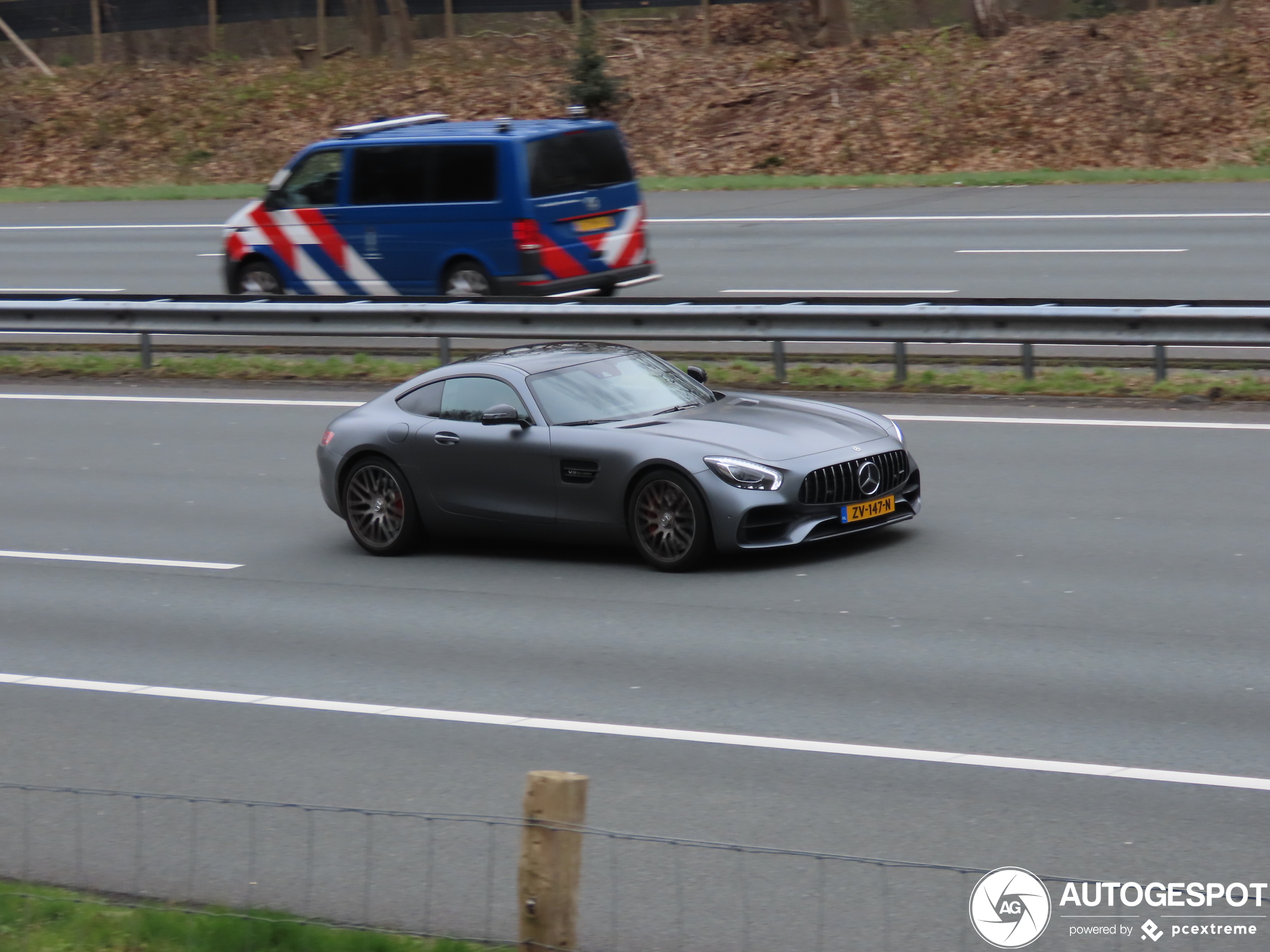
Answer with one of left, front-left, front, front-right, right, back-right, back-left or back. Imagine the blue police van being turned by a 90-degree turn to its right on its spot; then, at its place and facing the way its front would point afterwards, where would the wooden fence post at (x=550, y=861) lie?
back-right

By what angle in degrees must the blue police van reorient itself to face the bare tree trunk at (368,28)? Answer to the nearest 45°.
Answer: approximately 45° to its right

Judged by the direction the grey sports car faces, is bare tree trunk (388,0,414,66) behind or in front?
behind

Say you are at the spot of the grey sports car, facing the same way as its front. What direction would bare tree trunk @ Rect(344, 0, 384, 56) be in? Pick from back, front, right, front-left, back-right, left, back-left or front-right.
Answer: back-left

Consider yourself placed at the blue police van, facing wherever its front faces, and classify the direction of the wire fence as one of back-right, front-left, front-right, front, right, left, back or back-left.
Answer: back-left

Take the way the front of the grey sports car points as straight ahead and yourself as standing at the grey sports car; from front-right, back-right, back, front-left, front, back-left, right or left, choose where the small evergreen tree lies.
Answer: back-left

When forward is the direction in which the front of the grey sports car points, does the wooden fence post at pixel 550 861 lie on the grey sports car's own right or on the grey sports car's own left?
on the grey sports car's own right

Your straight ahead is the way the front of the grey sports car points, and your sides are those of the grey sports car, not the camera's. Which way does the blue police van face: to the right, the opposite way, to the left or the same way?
the opposite way

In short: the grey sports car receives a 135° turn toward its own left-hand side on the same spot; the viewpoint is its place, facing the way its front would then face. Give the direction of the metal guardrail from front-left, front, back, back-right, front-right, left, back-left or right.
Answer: front

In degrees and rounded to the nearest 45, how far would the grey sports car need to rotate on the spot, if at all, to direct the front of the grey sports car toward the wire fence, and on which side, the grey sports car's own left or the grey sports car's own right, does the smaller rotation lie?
approximately 45° to the grey sports car's own right

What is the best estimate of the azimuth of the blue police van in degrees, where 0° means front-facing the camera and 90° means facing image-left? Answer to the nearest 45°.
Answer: approximately 135°

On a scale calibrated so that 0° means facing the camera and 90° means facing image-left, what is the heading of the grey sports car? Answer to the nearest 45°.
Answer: approximately 315°
